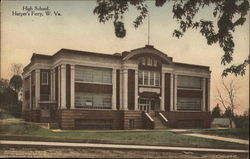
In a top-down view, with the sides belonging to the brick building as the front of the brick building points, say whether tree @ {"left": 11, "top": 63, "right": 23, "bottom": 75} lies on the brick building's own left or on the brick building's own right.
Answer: on the brick building's own right

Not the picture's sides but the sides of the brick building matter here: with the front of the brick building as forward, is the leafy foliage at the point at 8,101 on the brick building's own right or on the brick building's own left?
on the brick building's own right

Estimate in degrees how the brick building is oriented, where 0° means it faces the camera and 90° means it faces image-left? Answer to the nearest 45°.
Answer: approximately 315°

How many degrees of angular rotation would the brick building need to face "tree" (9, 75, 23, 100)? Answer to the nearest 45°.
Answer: approximately 90° to its right
